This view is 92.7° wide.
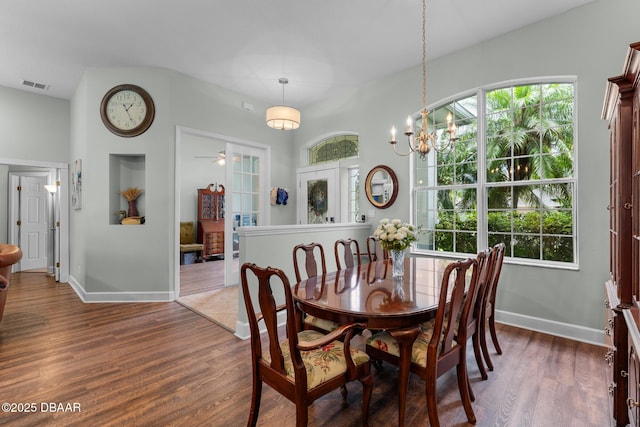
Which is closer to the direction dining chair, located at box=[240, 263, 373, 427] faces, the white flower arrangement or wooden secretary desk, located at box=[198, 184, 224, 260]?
the white flower arrangement

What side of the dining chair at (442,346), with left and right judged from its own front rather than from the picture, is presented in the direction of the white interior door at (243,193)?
front

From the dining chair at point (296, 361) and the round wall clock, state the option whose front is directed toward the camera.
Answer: the round wall clock

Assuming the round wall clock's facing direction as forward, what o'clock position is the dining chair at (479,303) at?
The dining chair is roughly at 11 o'clock from the round wall clock.

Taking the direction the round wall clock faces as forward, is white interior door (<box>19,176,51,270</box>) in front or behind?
behind

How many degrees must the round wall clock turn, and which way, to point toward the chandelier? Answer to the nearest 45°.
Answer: approximately 45° to its left

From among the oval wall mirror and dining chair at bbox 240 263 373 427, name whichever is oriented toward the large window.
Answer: the dining chair

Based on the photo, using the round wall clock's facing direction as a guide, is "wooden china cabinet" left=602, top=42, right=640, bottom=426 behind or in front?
in front

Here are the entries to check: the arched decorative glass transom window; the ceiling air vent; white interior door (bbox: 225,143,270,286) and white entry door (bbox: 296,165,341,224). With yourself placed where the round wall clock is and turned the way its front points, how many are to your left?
3

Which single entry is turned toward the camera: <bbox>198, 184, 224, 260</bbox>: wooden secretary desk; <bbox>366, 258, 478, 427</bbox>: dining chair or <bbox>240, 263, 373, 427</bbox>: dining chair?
the wooden secretary desk

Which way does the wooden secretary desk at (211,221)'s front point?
toward the camera

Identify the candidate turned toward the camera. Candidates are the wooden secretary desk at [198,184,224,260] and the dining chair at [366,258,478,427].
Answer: the wooden secretary desk

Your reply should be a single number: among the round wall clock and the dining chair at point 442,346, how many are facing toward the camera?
1

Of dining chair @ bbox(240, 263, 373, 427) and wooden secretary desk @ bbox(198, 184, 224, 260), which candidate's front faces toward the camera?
the wooden secretary desk

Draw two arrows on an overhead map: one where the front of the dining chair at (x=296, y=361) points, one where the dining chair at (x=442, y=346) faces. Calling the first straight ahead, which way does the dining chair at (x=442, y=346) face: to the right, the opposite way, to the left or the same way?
to the left

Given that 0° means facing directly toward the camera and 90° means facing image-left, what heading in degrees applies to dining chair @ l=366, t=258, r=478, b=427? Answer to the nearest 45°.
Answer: approximately 135°

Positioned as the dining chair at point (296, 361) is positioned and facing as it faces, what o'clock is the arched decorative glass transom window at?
The arched decorative glass transom window is roughly at 11 o'clock from the dining chair.

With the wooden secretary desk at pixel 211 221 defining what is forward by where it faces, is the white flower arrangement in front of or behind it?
in front

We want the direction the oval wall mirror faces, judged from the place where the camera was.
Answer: facing the viewer and to the left of the viewer

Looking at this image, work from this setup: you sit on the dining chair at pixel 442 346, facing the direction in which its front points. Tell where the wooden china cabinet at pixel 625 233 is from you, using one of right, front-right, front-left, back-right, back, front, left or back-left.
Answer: back-right

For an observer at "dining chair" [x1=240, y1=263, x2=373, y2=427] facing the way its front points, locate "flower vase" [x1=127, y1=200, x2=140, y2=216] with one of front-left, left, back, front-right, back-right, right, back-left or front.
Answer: left

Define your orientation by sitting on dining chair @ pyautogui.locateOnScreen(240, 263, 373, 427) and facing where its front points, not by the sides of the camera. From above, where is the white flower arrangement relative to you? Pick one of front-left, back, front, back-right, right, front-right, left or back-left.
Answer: front
